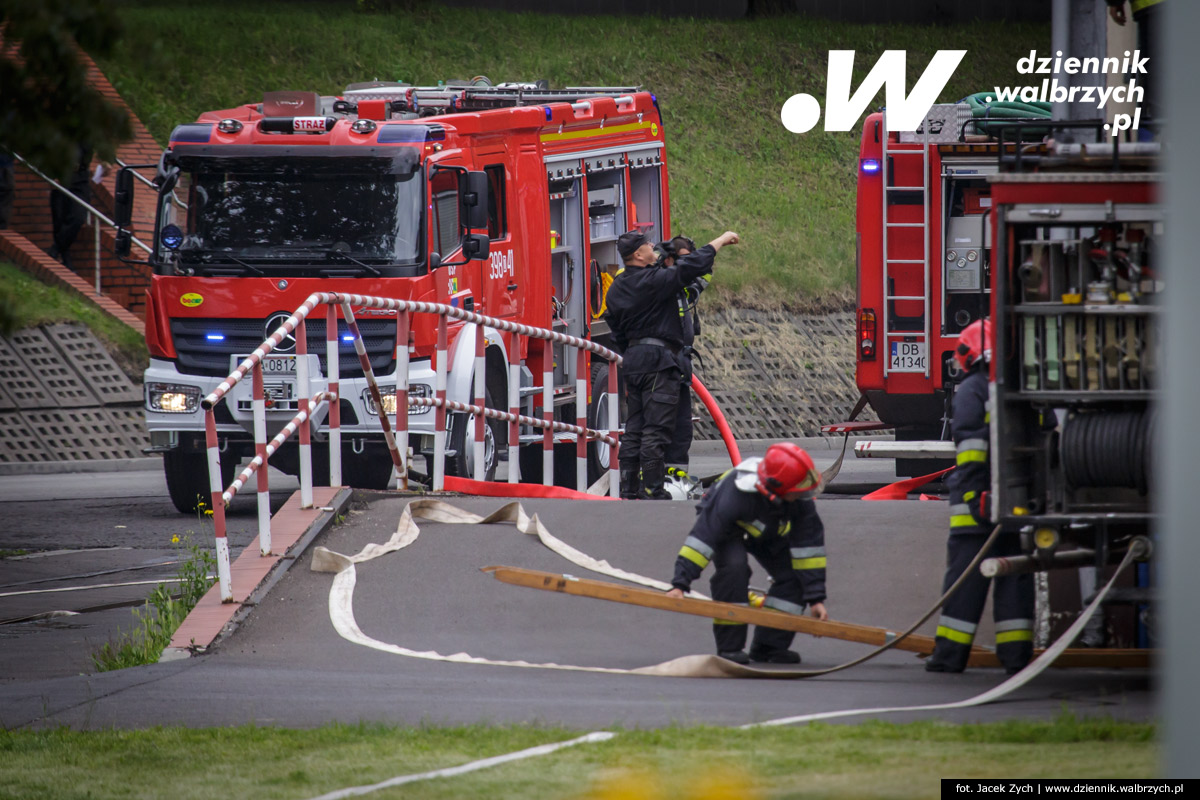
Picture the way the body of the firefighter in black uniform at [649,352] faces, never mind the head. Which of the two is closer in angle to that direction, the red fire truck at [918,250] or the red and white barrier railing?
the red fire truck

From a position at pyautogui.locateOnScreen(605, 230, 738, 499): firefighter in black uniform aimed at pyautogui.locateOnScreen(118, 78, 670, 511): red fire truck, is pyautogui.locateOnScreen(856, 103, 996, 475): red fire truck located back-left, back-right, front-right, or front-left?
back-right

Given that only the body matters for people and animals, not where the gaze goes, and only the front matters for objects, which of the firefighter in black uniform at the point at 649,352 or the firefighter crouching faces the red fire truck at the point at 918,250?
the firefighter in black uniform

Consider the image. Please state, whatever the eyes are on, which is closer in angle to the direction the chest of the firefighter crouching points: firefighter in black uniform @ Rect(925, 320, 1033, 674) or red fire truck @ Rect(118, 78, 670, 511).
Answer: the firefighter in black uniform

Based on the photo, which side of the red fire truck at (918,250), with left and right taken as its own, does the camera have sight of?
back

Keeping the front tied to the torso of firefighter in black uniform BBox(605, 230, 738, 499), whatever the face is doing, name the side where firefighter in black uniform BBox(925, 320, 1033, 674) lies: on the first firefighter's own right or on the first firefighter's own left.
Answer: on the first firefighter's own right

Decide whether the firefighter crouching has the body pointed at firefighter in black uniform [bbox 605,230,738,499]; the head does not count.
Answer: no

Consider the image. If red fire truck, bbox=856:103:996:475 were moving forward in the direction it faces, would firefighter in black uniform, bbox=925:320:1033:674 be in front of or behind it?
behind

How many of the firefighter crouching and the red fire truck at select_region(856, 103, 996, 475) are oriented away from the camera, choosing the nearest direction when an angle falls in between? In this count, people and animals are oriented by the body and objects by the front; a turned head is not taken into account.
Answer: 1

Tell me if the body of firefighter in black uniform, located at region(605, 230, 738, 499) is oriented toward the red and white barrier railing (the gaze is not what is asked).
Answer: no

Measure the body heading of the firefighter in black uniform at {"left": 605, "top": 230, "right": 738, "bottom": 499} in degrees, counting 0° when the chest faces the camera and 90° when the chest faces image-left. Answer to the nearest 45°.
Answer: approximately 225°

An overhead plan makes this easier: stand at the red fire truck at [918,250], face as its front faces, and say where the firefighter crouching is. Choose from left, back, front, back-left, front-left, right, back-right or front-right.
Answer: back

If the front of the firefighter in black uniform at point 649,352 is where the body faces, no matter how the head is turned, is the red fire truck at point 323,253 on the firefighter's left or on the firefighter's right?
on the firefighter's left

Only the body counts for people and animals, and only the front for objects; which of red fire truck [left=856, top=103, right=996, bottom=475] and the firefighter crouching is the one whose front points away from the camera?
the red fire truck
